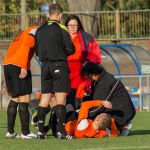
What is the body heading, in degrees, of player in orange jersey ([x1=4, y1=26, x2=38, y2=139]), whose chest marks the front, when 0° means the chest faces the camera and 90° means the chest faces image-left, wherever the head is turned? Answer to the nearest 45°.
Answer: approximately 270°

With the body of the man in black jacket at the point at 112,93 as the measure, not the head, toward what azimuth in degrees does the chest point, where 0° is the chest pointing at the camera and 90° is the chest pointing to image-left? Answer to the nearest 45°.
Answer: approximately 90°

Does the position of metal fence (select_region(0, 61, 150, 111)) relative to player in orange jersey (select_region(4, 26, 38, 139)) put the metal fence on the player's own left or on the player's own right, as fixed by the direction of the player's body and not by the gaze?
on the player's own left

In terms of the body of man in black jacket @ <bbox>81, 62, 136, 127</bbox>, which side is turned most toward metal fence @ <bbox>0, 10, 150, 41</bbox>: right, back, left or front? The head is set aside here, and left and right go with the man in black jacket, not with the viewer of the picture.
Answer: right

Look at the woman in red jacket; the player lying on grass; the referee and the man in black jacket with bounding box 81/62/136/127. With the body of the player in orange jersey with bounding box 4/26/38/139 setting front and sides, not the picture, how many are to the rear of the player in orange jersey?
0

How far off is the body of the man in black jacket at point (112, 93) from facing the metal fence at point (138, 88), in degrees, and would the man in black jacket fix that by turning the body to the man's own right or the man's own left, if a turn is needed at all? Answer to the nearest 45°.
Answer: approximately 90° to the man's own right

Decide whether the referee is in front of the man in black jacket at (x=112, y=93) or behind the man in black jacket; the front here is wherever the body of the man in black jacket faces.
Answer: in front

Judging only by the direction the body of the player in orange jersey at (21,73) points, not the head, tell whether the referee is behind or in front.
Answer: in front

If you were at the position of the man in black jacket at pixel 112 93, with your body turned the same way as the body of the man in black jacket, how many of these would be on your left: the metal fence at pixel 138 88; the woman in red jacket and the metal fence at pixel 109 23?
0

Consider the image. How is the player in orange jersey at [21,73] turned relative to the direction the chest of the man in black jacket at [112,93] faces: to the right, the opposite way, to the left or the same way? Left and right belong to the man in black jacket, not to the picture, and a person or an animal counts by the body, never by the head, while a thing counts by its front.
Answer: the opposite way

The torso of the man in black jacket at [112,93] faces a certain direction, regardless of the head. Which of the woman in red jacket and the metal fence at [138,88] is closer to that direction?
the woman in red jacket

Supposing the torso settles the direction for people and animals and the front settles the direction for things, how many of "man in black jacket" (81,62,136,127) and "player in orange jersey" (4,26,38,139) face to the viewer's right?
1
